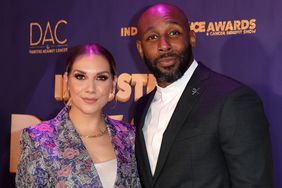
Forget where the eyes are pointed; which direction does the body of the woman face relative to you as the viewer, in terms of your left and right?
facing the viewer and to the right of the viewer

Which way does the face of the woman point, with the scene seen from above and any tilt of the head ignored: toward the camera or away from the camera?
toward the camera

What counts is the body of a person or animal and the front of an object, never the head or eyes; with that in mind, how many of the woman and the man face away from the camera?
0

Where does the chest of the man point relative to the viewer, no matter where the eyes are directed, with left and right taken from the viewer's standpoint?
facing the viewer and to the left of the viewer

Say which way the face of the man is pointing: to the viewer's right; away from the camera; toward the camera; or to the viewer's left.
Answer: toward the camera

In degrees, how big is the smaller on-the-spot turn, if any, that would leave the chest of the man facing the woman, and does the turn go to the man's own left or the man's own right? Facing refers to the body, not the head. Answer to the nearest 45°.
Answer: approximately 45° to the man's own right
